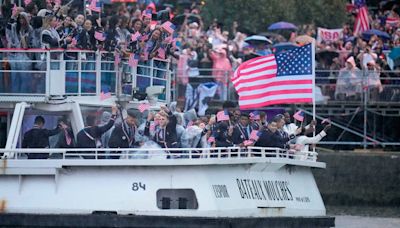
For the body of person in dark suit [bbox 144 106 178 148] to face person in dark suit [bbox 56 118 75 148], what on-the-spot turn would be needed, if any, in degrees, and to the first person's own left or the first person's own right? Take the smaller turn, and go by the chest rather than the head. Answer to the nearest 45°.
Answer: approximately 45° to the first person's own right

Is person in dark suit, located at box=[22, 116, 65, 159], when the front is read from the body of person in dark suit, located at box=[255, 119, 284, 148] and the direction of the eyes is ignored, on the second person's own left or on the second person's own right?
on the second person's own right

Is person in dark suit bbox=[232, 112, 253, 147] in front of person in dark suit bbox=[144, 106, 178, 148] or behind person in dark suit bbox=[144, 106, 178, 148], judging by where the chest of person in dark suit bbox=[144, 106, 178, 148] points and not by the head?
behind
